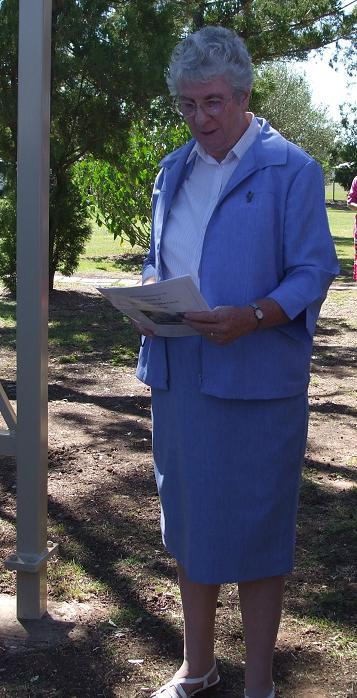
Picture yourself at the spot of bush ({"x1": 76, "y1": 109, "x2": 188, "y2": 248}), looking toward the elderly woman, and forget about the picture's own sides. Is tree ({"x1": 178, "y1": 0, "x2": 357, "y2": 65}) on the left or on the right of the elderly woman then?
left

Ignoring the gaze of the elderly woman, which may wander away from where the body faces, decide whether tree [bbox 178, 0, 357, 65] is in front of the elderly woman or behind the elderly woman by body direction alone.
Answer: behind

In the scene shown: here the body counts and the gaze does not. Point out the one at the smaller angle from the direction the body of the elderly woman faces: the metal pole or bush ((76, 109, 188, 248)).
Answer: the metal pole

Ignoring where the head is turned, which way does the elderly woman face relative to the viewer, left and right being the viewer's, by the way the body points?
facing the viewer and to the left of the viewer

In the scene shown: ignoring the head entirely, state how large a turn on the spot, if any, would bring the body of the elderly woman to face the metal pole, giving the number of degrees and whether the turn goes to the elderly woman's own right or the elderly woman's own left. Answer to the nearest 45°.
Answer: approximately 90° to the elderly woman's own right

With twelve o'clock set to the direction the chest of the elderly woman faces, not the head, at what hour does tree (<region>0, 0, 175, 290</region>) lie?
The tree is roughly at 4 o'clock from the elderly woman.

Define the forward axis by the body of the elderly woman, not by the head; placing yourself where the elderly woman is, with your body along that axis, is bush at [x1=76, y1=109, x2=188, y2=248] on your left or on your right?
on your right

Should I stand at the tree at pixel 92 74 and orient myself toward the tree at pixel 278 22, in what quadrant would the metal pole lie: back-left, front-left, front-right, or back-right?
back-right
